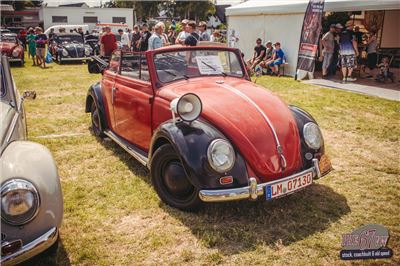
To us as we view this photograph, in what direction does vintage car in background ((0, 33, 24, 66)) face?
facing the viewer and to the right of the viewer

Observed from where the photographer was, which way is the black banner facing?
facing the viewer

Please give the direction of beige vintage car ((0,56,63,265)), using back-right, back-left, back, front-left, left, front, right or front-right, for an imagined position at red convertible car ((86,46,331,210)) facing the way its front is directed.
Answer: right

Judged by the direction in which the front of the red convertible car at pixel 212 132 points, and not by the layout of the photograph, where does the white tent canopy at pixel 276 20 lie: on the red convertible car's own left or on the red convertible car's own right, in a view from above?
on the red convertible car's own left

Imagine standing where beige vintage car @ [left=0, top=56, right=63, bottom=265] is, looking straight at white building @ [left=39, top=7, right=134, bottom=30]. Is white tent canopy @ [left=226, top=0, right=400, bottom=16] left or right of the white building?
right

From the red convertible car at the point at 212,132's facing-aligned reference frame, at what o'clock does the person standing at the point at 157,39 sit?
The person standing is roughly at 7 o'clock from the red convertible car.

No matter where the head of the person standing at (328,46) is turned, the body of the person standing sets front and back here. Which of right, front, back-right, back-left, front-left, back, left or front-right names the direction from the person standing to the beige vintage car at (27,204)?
right

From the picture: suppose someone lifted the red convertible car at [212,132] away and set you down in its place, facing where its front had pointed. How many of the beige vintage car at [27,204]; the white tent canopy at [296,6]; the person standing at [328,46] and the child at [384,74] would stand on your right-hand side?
1

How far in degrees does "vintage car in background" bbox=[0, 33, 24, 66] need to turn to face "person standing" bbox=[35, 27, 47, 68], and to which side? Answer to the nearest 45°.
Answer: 0° — it already faces them

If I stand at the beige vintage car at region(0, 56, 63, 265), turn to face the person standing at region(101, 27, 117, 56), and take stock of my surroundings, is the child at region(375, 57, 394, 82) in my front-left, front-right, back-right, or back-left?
front-right

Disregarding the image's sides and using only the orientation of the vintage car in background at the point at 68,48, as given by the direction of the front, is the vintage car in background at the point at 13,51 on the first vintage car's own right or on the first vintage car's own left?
on the first vintage car's own right
